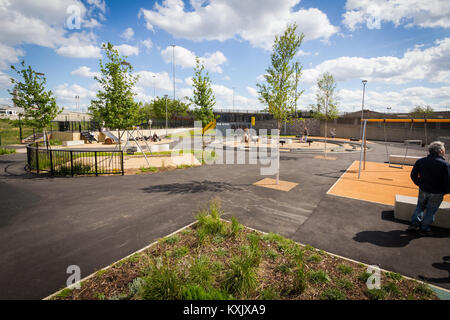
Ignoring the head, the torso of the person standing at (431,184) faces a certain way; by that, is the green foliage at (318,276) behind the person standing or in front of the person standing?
behind

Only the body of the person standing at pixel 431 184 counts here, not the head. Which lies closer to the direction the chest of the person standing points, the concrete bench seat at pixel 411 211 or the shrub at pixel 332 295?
the concrete bench seat

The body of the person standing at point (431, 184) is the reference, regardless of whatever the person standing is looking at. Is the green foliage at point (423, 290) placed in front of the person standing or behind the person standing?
behind
